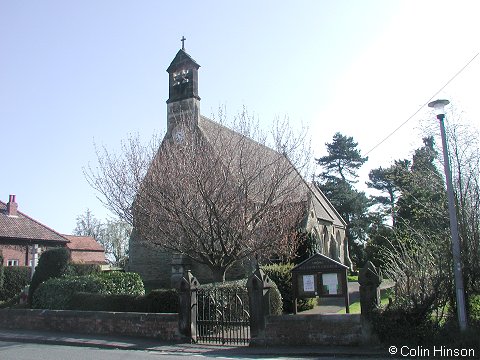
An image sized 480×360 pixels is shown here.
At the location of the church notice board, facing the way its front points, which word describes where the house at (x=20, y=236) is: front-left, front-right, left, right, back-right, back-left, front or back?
back-right

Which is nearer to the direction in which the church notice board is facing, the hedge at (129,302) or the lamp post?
the lamp post

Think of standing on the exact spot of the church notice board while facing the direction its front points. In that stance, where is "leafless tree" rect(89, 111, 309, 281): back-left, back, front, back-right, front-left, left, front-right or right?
back-right

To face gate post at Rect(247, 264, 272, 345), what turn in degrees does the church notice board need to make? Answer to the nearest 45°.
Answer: approximately 45° to its right

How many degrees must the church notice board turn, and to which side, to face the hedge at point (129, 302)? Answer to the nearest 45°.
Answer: approximately 90° to its right

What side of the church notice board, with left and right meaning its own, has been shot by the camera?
front

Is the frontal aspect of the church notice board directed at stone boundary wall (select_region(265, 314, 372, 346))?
yes

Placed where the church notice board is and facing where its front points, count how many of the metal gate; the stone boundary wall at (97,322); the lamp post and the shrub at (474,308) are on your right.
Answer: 2

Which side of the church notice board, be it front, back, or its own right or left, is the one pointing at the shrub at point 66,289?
right

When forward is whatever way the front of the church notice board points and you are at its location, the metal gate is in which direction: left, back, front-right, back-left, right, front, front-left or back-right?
right

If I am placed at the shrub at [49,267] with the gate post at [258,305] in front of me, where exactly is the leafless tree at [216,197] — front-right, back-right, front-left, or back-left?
front-left

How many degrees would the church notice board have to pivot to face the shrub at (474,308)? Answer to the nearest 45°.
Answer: approximately 90° to its left
